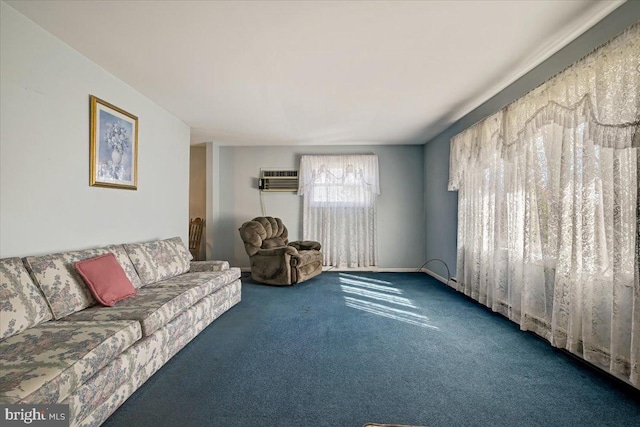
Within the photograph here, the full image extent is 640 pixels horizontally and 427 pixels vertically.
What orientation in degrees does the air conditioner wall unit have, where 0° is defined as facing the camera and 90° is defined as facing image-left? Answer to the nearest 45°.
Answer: approximately 0°

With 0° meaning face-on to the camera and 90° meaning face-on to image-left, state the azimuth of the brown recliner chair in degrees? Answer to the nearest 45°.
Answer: approximately 315°

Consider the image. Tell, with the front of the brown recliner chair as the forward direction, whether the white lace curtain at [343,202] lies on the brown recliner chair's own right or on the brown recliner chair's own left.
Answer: on the brown recliner chair's own left

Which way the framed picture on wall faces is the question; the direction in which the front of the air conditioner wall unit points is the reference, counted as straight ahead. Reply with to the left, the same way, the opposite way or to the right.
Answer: to the left

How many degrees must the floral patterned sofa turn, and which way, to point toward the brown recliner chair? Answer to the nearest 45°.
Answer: approximately 90° to its left

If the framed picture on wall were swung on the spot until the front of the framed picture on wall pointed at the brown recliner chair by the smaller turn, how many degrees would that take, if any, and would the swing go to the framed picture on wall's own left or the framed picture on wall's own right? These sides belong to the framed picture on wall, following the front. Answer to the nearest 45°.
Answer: approximately 45° to the framed picture on wall's own left

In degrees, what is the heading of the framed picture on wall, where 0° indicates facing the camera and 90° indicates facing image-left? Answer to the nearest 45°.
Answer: approximately 315°

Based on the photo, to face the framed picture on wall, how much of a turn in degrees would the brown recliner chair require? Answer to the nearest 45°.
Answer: approximately 90° to its right

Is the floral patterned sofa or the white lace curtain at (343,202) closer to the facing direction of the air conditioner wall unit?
the floral patterned sofa

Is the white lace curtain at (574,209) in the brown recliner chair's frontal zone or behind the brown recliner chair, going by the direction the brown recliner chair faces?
frontal zone

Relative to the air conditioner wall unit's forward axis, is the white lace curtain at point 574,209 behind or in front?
in front

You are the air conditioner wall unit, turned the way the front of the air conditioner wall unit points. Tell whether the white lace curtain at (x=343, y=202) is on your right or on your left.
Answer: on your left

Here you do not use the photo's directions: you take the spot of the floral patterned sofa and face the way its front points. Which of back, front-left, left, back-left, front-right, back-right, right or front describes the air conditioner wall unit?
left
